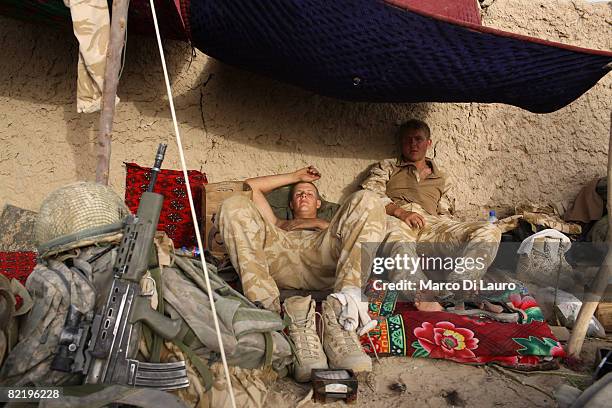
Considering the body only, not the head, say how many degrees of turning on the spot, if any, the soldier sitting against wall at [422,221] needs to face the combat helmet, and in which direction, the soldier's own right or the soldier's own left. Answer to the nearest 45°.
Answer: approximately 45° to the soldier's own right

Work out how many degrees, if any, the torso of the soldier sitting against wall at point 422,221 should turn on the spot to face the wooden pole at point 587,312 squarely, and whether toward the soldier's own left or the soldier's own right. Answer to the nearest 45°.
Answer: approximately 45° to the soldier's own left

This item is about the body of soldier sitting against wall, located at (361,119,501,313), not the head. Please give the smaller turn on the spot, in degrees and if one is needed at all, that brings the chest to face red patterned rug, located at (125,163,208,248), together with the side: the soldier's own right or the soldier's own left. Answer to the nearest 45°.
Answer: approximately 90° to the soldier's own right

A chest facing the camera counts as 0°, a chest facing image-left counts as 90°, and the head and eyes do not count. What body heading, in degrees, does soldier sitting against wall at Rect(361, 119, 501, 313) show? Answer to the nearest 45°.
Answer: approximately 0°

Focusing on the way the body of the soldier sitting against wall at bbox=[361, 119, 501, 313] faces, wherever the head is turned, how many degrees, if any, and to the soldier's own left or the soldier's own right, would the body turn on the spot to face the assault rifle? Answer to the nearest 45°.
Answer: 0° — they already face it
